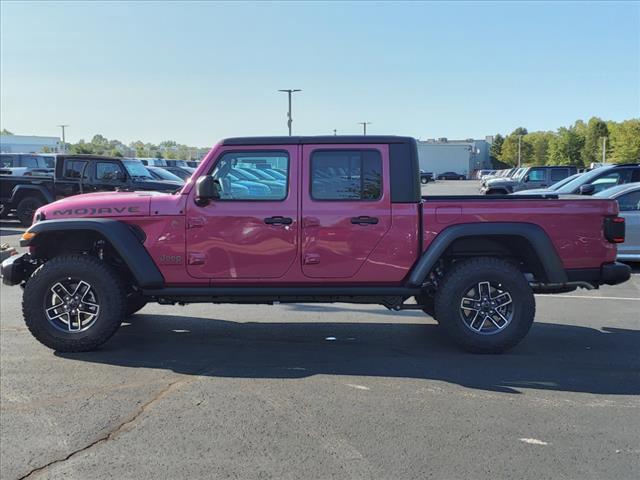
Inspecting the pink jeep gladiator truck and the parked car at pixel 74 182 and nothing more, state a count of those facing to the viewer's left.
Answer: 1

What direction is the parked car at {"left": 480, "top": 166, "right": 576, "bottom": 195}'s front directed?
to the viewer's left

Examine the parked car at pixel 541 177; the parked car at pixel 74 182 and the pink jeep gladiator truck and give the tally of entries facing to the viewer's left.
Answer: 2

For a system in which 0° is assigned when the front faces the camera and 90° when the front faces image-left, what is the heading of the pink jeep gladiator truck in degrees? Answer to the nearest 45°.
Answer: approximately 90°

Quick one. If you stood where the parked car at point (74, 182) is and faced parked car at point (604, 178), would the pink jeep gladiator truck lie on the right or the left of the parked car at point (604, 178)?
right

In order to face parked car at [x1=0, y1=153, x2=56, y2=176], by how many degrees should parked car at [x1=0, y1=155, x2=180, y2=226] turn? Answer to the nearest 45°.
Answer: approximately 135° to its left

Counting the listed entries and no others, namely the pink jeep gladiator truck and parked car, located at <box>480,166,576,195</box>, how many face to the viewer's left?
2

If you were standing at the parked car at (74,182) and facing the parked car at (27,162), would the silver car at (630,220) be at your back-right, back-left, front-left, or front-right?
back-right

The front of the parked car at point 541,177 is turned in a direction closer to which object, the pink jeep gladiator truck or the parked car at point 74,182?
the parked car
